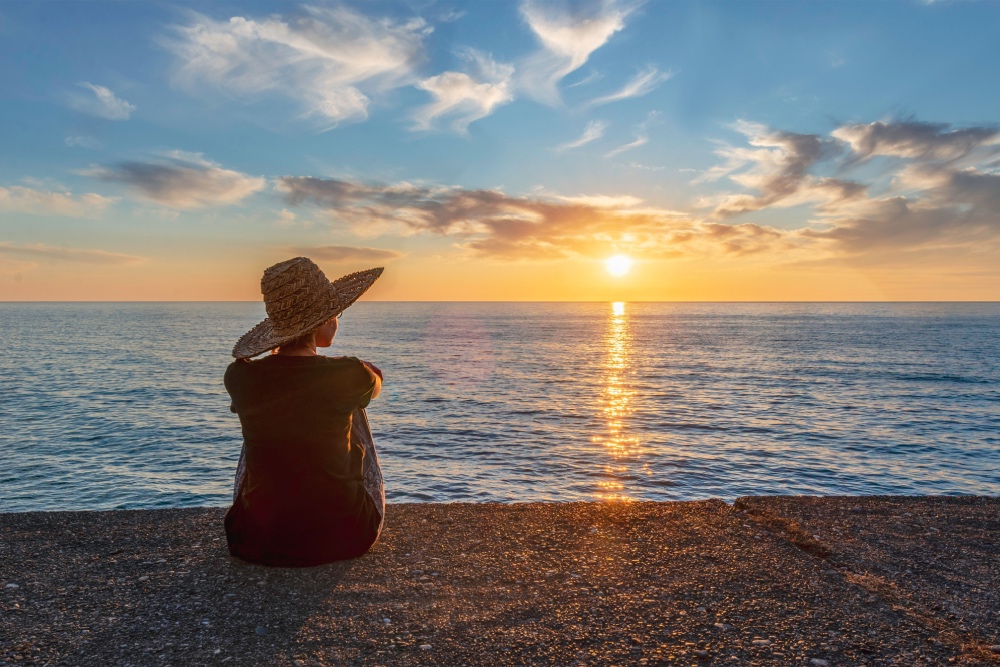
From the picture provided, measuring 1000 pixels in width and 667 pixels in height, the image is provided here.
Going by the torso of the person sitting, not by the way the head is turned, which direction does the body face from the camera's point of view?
away from the camera

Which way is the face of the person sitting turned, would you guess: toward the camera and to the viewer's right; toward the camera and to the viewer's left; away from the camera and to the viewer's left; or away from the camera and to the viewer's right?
away from the camera and to the viewer's right
